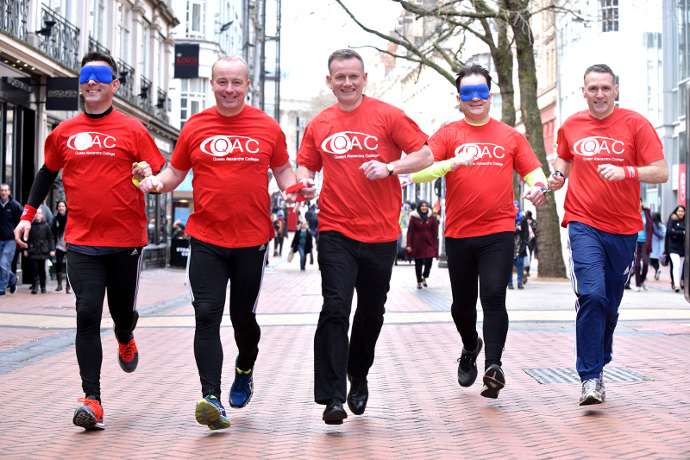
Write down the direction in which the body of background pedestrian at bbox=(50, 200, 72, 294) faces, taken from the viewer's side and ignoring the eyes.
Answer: toward the camera

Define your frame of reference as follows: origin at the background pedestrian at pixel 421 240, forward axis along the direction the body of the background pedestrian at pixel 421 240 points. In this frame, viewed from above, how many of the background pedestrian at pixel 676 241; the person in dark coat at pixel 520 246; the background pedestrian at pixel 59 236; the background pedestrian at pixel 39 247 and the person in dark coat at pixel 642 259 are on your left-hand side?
3

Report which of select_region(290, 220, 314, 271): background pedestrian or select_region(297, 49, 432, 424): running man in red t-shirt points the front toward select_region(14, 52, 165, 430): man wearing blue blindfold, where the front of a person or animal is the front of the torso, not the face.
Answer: the background pedestrian

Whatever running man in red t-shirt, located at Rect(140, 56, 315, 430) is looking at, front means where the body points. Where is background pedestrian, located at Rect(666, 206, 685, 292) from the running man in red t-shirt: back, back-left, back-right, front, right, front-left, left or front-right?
back-left

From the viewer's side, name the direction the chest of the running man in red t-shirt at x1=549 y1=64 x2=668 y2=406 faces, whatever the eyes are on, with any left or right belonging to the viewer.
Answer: facing the viewer

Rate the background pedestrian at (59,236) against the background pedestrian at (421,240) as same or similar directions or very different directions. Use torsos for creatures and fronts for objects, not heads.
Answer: same or similar directions

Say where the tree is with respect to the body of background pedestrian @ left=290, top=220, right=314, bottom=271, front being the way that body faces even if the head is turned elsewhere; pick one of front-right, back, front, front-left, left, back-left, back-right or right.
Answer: front-left

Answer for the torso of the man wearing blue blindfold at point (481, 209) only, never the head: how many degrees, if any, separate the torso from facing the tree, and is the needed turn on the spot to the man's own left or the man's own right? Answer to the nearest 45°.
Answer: approximately 180°

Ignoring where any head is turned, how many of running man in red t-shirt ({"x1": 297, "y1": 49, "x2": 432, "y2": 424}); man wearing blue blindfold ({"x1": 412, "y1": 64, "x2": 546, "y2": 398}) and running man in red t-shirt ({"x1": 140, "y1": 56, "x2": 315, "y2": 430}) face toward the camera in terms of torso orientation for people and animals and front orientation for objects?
3

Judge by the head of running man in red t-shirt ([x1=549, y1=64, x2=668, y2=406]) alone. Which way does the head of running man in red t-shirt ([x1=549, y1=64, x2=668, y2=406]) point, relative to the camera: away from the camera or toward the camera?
toward the camera

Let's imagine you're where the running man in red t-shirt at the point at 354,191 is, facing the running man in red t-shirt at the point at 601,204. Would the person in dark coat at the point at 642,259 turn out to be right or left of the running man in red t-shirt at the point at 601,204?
left

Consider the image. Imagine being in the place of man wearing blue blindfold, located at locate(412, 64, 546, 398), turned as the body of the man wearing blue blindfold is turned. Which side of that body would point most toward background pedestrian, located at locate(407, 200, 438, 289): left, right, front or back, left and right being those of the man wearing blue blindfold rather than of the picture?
back

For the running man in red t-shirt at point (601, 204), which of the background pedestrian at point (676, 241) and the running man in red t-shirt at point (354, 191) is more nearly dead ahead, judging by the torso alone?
the running man in red t-shirt

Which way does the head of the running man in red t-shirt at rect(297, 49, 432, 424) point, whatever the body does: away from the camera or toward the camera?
toward the camera

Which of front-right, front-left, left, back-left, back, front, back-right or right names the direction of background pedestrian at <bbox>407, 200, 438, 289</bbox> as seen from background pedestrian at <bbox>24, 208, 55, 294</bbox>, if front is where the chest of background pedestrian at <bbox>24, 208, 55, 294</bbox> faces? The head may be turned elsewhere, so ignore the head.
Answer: left
